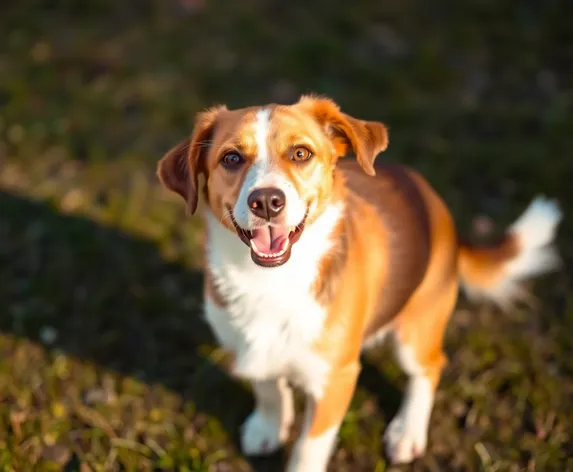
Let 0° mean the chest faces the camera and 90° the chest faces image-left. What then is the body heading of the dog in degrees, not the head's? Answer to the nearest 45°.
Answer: approximately 45°
